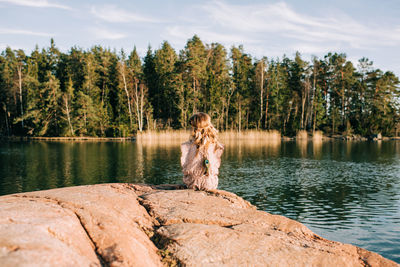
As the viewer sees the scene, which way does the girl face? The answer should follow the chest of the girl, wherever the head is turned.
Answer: away from the camera

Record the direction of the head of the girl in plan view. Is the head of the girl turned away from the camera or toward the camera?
away from the camera
